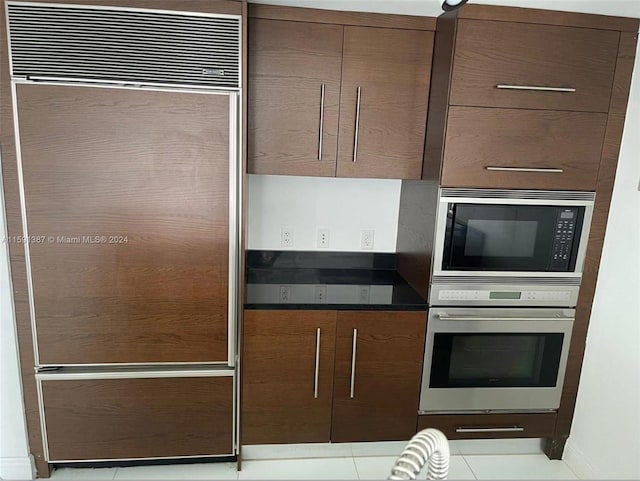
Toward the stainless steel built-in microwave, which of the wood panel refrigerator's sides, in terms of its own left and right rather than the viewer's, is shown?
left

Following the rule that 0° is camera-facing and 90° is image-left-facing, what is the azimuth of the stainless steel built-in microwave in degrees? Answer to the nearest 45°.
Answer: approximately 0°

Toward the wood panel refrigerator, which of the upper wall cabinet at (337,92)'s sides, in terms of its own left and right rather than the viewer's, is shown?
right
